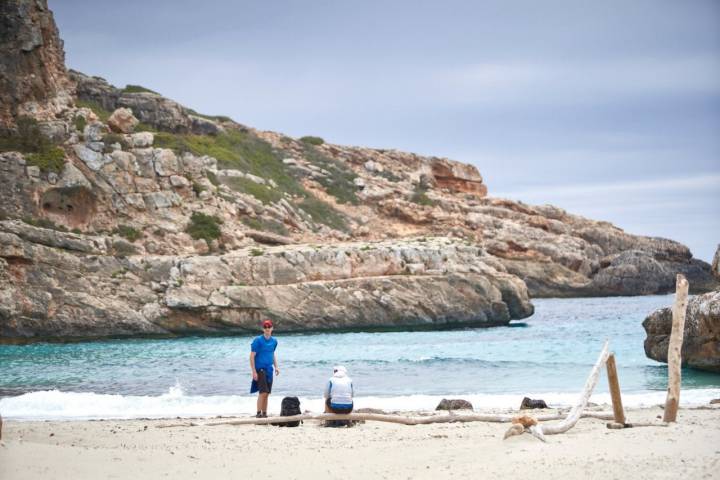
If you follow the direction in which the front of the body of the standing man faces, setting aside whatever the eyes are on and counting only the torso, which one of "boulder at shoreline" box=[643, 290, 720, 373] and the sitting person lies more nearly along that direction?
the sitting person

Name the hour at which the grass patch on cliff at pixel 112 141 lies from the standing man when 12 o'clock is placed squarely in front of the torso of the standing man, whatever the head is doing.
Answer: The grass patch on cliff is roughly at 7 o'clock from the standing man.

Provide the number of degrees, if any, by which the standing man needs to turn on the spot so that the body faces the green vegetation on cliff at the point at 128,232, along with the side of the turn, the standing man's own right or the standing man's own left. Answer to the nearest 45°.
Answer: approximately 135° to the standing man's own left

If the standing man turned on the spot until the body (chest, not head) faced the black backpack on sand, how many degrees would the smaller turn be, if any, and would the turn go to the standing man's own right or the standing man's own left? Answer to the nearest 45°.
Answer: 0° — they already face it

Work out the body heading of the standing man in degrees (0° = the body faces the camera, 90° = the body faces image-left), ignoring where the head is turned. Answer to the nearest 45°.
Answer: approximately 315°

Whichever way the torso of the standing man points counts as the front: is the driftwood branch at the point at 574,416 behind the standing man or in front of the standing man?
in front

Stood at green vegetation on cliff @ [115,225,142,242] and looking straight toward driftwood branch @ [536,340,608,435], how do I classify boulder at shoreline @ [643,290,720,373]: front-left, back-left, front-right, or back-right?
front-left

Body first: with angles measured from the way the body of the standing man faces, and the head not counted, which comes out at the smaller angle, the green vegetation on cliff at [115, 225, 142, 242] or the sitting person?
the sitting person

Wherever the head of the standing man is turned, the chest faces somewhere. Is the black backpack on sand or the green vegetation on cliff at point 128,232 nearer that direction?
the black backpack on sand
